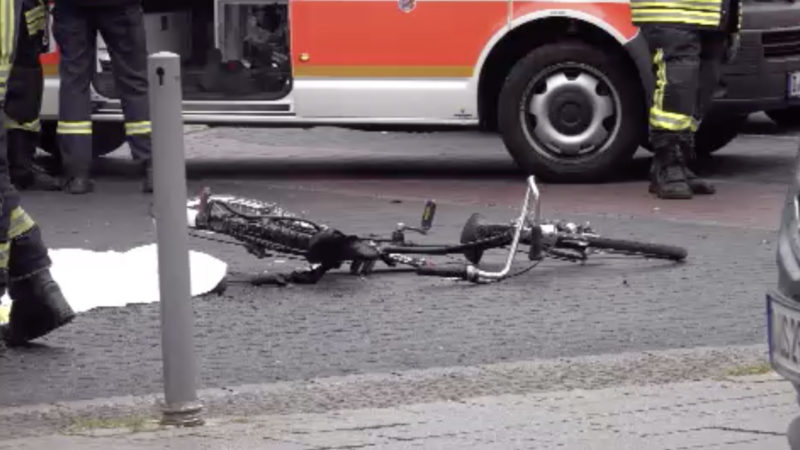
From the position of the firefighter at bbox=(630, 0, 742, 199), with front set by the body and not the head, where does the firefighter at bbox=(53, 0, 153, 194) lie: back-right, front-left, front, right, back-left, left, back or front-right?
back-right

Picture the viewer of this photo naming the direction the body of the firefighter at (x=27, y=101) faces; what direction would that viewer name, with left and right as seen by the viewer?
facing to the right of the viewer

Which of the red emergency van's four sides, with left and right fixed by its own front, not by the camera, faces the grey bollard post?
right

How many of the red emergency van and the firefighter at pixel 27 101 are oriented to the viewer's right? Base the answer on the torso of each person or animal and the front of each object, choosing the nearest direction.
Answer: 2

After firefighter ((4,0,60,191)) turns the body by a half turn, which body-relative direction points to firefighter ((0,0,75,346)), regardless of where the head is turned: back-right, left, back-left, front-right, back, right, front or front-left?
left

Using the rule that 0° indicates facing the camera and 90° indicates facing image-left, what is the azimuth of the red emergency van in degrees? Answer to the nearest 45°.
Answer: approximately 270°

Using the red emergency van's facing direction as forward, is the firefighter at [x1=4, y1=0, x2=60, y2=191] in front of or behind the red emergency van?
behind

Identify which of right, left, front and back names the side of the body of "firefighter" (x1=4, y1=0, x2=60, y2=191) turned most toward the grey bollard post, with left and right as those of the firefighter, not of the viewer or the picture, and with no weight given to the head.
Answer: right
